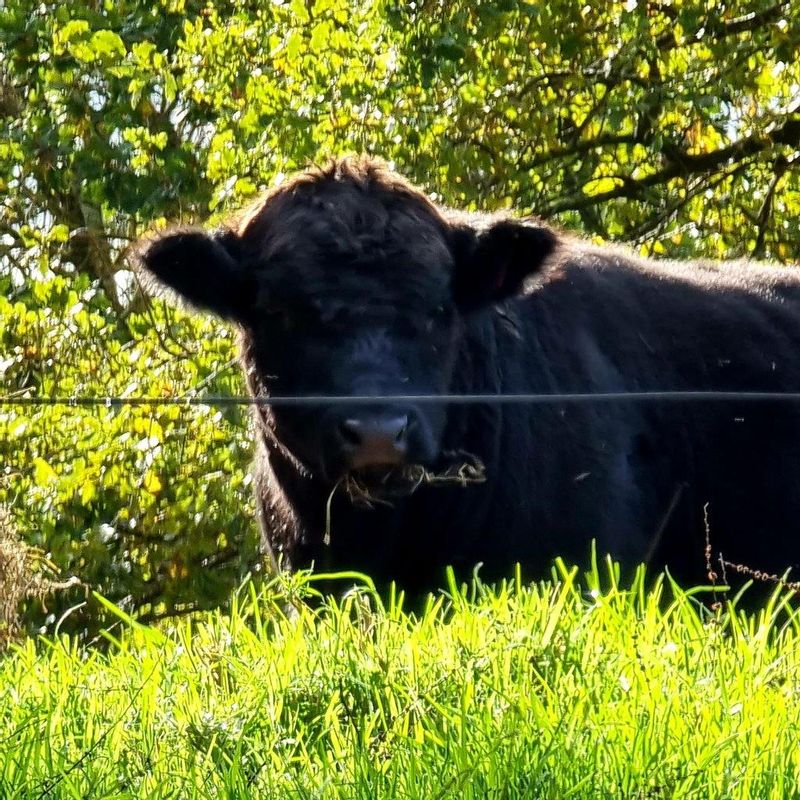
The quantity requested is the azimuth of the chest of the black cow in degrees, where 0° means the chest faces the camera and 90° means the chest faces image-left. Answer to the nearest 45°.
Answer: approximately 45°
